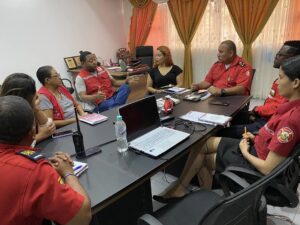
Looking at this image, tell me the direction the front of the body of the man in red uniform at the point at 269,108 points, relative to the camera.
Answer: to the viewer's left

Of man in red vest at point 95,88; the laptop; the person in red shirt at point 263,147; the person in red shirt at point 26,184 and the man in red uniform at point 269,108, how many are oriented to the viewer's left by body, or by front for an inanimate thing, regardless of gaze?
2

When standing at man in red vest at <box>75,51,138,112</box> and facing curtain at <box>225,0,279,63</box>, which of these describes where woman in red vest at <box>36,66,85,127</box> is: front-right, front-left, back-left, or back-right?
back-right

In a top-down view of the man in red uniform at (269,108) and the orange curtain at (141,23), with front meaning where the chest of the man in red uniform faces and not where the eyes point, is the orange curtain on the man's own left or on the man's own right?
on the man's own right

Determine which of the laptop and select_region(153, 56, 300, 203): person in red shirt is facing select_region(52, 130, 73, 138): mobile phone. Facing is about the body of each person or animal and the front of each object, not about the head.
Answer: the person in red shirt

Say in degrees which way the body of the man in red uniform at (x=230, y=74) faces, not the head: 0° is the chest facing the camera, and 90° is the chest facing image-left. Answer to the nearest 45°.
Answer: approximately 45°

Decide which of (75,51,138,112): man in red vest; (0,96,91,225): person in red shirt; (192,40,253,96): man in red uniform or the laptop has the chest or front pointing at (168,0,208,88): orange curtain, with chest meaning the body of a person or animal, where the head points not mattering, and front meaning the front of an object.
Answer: the person in red shirt

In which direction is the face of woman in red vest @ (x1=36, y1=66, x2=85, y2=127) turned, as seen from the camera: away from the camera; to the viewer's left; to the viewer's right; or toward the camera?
to the viewer's right
